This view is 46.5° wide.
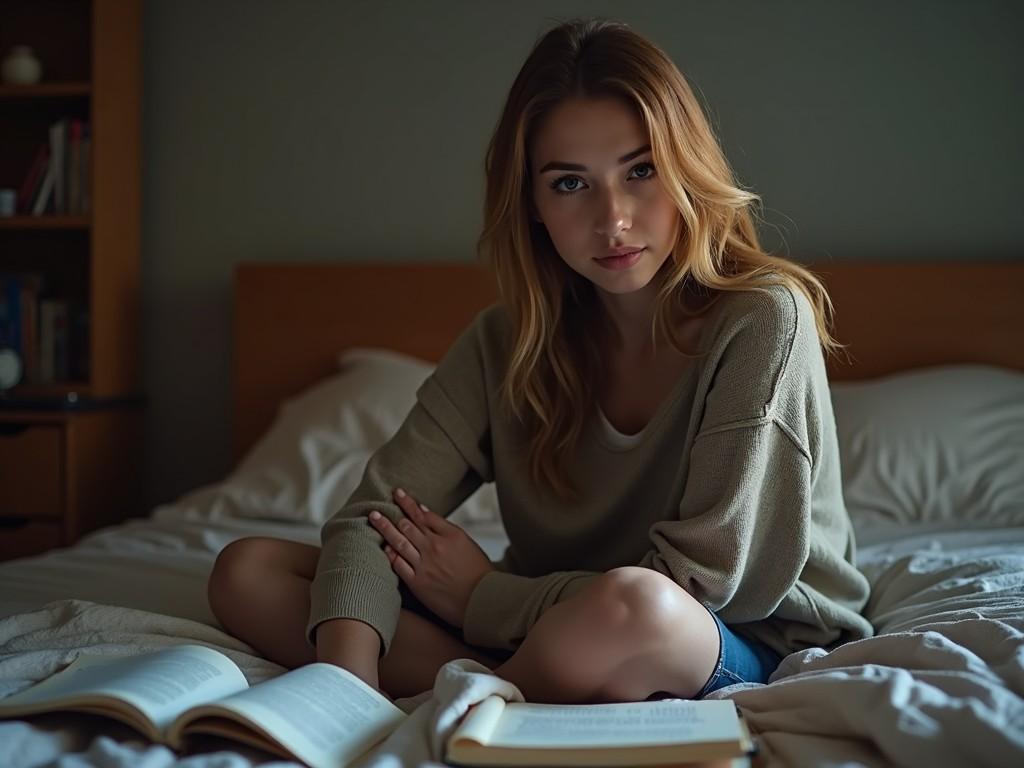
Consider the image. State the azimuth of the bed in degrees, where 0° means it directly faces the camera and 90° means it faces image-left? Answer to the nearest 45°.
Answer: approximately 0°

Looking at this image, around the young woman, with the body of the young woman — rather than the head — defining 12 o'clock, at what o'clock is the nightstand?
The nightstand is roughly at 3 o'clock from the young woman.

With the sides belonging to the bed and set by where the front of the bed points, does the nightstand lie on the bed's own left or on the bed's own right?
on the bed's own right

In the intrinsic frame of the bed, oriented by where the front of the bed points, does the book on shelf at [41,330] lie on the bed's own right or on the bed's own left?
on the bed's own right

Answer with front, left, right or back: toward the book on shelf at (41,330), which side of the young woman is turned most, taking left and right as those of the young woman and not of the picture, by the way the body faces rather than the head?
right

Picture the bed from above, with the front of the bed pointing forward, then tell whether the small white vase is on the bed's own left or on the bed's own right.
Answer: on the bed's own right

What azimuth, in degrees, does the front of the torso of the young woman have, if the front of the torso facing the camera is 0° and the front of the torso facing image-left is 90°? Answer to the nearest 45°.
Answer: approximately 45°

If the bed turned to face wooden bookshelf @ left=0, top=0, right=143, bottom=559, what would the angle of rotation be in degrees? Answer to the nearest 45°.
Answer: approximately 135° to its right

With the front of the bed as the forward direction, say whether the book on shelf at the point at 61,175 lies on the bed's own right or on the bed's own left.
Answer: on the bed's own right
